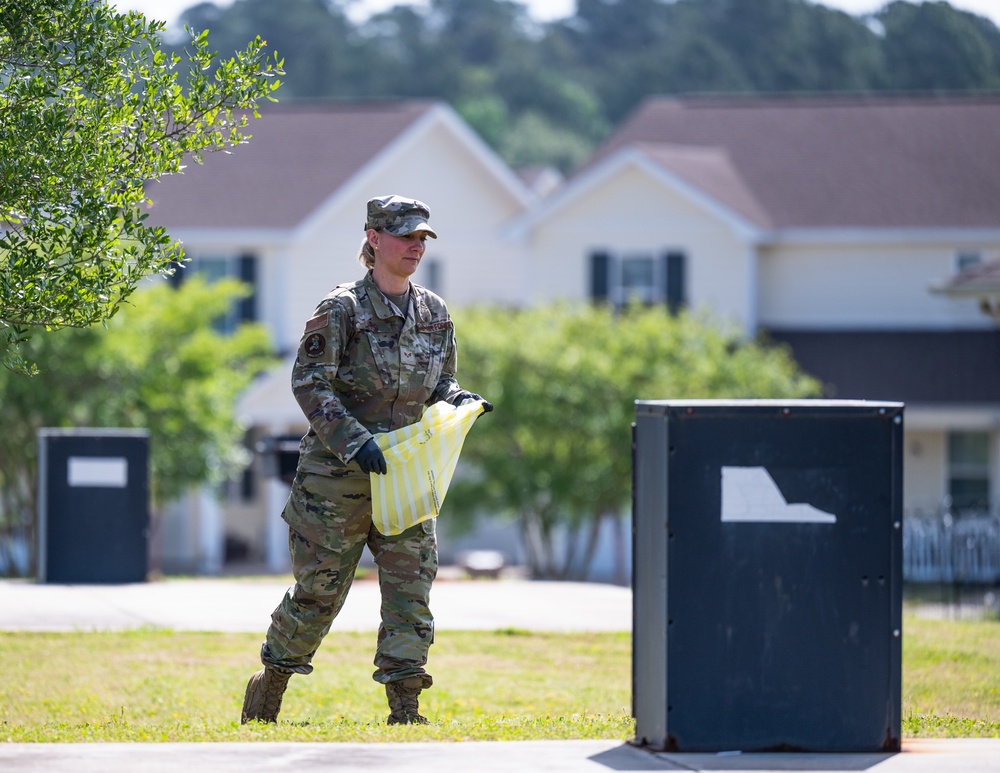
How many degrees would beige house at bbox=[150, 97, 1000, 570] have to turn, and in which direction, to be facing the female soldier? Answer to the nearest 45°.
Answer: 0° — it already faces them

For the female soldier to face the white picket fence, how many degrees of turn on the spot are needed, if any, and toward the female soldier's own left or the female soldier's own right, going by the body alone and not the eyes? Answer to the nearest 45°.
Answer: approximately 90° to the female soldier's own left

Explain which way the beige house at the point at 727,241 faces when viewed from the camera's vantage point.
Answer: facing the viewer

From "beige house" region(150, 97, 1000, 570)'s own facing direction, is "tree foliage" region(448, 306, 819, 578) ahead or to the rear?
ahead

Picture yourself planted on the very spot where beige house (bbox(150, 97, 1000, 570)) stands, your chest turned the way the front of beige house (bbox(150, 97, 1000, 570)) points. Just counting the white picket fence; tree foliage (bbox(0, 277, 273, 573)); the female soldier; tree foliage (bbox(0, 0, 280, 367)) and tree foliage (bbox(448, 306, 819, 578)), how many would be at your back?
0

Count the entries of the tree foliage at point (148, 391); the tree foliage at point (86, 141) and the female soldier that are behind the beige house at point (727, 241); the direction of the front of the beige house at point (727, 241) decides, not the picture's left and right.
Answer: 0

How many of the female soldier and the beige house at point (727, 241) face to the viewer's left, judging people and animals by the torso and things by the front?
0

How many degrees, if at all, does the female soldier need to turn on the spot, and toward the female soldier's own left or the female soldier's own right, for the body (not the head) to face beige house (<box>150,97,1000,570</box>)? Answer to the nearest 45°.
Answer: approximately 135° to the female soldier's own left

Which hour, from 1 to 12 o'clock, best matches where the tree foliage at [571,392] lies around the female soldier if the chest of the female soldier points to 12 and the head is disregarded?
The tree foliage is roughly at 8 o'clock from the female soldier.

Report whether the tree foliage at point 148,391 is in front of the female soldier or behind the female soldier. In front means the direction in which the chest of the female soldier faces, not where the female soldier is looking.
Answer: behind

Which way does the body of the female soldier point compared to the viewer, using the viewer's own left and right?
facing the viewer and to the right of the viewer
